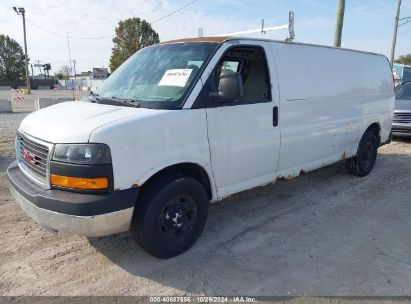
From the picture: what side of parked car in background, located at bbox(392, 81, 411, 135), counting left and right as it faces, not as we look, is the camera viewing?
front

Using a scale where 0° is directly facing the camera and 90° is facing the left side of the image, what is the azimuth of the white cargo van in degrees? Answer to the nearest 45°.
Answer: approximately 45°

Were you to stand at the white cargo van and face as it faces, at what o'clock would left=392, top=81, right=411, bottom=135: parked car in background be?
The parked car in background is roughly at 6 o'clock from the white cargo van.

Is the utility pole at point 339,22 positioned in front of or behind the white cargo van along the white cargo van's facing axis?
behind

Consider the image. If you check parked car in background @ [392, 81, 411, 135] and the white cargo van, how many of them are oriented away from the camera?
0

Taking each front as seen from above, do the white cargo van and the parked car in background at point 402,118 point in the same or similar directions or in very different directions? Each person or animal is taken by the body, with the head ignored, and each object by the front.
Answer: same or similar directions
